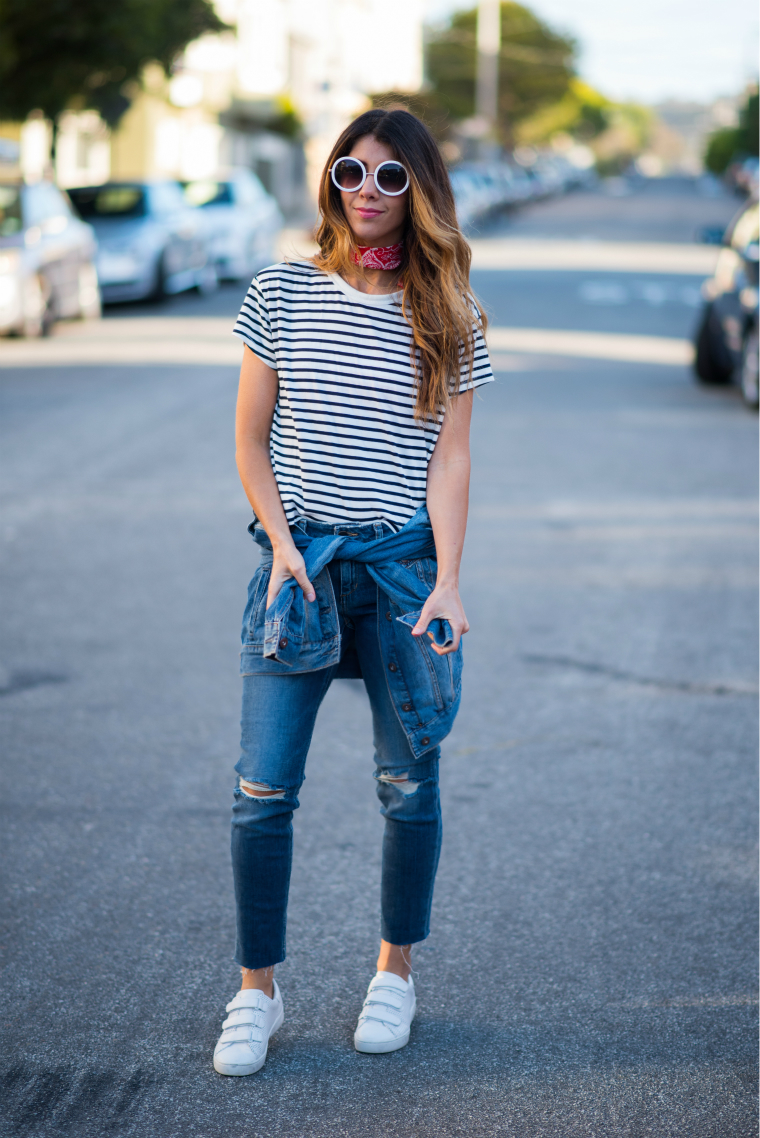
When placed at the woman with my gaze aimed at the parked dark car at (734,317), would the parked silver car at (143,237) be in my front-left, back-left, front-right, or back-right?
front-left

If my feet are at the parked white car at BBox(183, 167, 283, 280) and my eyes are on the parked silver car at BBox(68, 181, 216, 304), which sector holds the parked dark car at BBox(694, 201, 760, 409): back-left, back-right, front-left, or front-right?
front-left

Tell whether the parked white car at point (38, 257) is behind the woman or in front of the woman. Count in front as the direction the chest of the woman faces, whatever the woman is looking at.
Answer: behind

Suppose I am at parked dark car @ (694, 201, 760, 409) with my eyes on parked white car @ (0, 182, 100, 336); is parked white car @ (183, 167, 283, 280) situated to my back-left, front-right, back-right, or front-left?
front-right

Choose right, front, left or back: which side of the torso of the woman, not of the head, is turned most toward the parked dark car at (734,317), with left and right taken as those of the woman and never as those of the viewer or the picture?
back

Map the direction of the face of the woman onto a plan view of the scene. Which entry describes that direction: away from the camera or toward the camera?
toward the camera

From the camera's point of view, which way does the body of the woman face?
toward the camera

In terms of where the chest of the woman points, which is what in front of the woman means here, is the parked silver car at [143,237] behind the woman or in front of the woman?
behind

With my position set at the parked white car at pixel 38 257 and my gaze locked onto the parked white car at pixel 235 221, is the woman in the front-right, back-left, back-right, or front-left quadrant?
back-right

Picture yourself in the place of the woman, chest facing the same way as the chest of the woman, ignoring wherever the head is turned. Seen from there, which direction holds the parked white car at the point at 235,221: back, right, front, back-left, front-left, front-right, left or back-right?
back

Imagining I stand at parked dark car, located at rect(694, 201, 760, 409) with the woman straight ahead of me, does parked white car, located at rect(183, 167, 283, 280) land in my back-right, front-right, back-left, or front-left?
back-right
